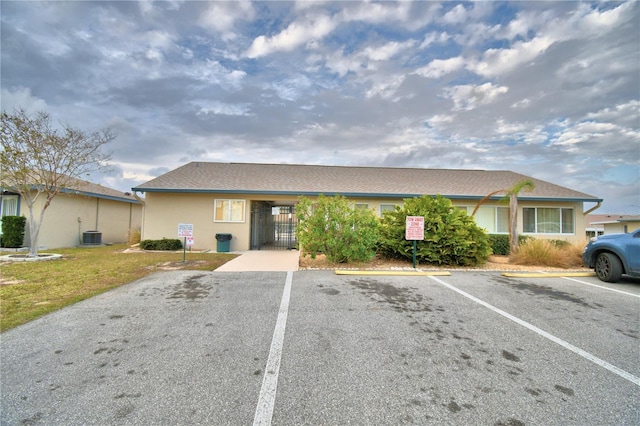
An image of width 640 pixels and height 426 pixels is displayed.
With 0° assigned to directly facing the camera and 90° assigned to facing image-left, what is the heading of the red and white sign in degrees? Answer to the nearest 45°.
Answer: approximately 0°

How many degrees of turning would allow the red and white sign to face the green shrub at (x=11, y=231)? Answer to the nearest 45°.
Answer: approximately 90° to its right

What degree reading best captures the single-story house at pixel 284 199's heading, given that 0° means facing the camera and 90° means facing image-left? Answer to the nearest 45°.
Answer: approximately 0°

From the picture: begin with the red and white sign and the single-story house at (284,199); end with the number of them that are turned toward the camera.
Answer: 2

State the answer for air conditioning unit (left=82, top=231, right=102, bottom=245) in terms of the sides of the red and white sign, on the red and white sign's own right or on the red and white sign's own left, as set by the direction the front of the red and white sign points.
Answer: on the red and white sign's own right

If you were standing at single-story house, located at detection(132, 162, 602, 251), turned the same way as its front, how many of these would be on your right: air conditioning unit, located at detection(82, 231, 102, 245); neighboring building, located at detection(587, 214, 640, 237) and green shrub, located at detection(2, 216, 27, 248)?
2
